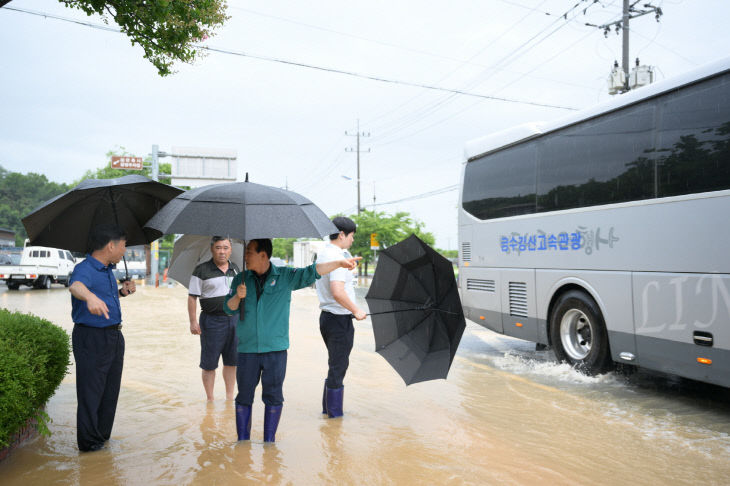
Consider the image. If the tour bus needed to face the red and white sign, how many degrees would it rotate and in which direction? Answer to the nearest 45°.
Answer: approximately 180°

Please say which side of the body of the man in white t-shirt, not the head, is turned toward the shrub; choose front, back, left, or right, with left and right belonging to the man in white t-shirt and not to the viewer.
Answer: back

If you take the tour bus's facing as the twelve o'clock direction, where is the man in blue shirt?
The man in blue shirt is roughly at 3 o'clock from the tour bus.

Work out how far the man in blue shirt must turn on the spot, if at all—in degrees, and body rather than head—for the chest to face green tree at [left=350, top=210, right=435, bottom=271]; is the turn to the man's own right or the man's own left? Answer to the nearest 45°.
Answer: approximately 90° to the man's own left

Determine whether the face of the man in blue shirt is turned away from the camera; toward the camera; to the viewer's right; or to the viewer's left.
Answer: to the viewer's right

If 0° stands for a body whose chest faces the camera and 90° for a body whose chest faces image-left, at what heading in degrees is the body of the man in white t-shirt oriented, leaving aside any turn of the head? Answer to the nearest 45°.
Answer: approximately 270°

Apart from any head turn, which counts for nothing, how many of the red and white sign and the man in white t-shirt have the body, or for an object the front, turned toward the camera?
1

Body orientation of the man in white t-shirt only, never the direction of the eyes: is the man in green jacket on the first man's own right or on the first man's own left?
on the first man's own right
